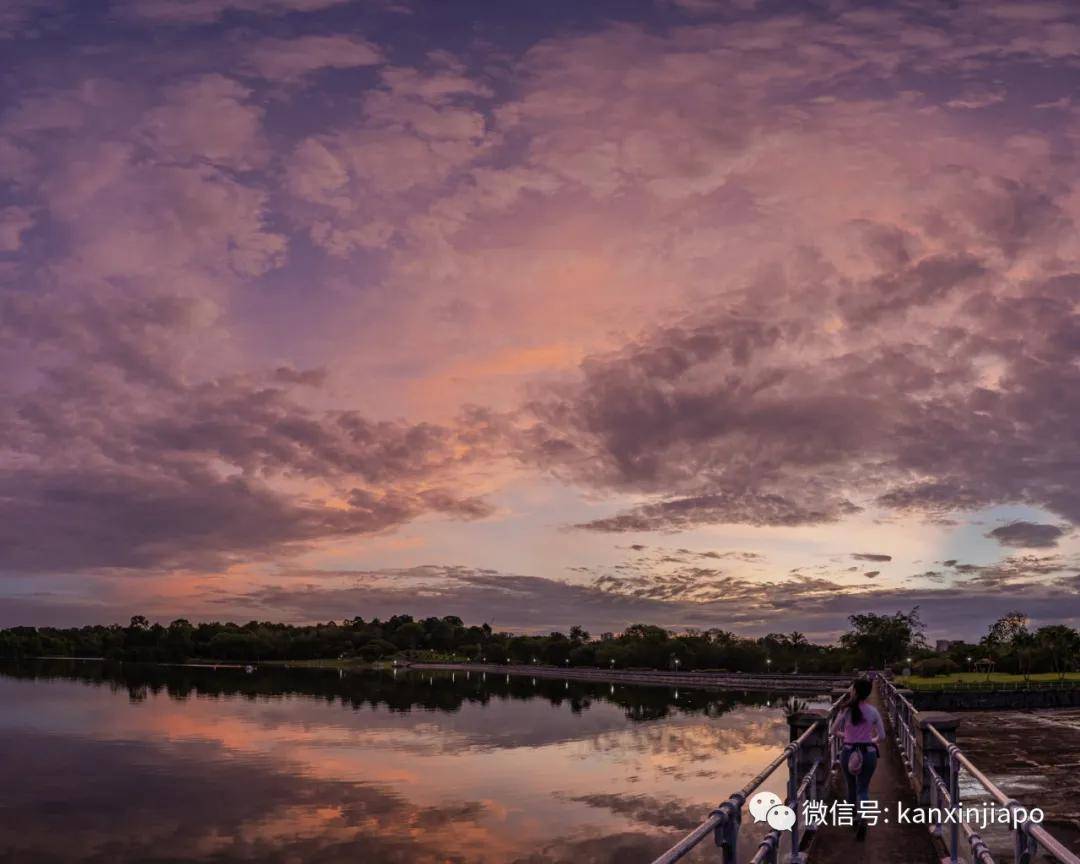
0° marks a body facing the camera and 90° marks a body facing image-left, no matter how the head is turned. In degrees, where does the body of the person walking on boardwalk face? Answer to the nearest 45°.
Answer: approximately 180°
